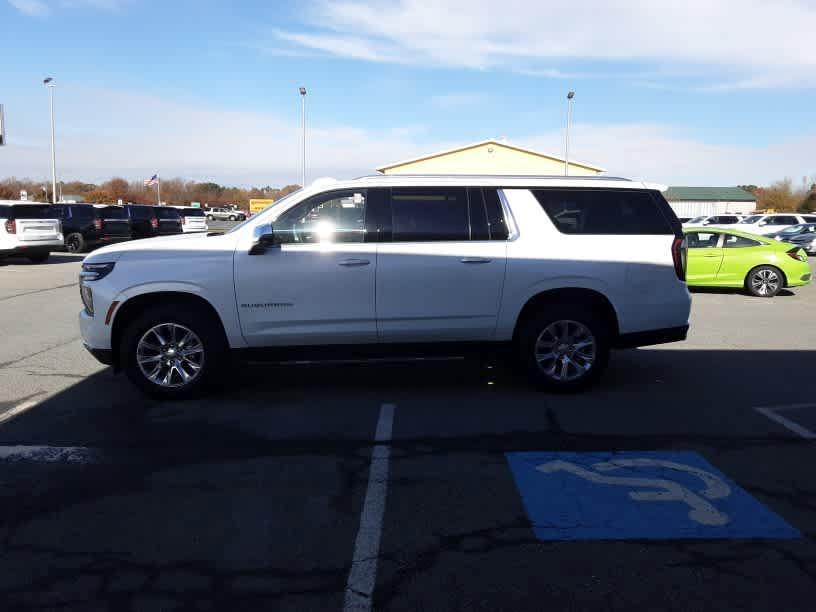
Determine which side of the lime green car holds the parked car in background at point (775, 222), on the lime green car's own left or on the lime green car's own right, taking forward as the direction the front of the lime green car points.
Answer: on the lime green car's own right

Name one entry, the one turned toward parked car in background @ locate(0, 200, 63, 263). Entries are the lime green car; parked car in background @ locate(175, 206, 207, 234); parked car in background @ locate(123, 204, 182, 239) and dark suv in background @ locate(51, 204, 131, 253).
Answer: the lime green car

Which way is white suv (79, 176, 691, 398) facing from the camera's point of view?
to the viewer's left

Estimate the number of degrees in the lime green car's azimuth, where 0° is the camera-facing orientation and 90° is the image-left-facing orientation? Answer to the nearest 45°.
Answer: approximately 90°

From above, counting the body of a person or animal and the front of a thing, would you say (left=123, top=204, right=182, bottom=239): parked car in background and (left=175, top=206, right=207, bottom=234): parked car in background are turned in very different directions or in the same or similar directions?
same or similar directions

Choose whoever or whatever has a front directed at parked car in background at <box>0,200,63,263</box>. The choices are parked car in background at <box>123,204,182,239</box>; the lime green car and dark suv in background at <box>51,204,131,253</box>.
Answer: the lime green car

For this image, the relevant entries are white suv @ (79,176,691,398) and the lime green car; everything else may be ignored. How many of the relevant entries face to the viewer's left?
2

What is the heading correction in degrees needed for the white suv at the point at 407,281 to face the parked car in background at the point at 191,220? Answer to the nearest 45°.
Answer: approximately 90° to its right

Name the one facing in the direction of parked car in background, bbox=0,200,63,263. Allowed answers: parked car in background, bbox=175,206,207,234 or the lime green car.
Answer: the lime green car

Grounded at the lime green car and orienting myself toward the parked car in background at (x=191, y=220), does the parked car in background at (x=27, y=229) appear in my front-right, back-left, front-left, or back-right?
front-left

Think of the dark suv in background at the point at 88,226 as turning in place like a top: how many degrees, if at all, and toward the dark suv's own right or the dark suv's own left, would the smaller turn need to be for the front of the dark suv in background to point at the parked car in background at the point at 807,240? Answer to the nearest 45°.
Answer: approximately 135° to the dark suv's own right

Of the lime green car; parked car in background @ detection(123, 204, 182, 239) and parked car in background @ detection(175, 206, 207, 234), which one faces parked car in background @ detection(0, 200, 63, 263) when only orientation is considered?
the lime green car

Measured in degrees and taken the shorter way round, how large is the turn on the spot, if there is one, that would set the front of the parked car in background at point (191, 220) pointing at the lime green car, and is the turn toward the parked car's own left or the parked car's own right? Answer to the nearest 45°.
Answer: approximately 180°

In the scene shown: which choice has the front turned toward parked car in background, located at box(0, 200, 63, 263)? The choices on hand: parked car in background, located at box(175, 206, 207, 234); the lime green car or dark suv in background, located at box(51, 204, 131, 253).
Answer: the lime green car

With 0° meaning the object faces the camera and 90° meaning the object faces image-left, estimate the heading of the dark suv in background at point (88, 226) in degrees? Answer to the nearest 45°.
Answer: approximately 135°

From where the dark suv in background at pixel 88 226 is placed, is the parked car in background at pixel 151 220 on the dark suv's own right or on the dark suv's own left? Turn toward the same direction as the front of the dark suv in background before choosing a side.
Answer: on the dark suv's own right
